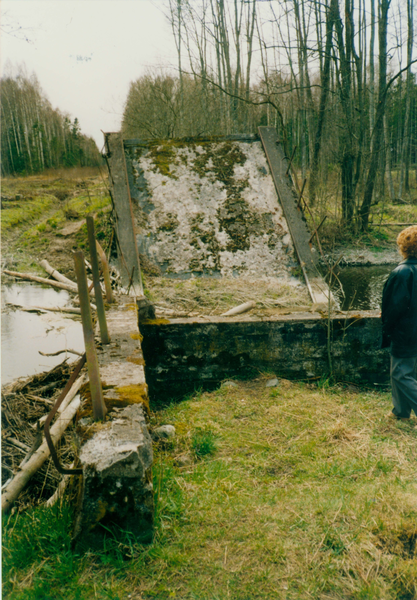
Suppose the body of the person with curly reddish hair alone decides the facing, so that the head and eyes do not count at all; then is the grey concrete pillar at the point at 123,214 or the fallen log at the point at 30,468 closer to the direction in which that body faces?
the grey concrete pillar

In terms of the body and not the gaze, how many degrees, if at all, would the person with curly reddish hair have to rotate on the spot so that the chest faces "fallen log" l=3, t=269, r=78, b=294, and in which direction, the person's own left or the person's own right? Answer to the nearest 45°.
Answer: approximately 45° to the person's own left
